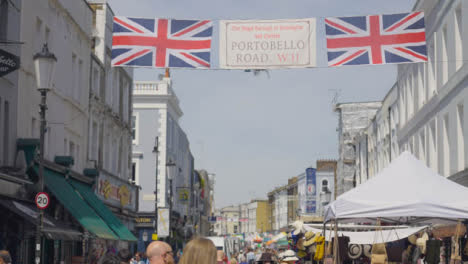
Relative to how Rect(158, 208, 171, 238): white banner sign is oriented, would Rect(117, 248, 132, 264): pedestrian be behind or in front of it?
in front

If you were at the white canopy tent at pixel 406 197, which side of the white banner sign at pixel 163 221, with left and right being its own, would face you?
front

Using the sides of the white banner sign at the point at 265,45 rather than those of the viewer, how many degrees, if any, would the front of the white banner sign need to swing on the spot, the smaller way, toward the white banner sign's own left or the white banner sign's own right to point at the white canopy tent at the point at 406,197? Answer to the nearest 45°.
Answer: approximately 45° to the white banner sign's own left

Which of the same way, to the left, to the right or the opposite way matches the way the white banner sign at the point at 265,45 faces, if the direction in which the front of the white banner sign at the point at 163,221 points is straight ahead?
the same way

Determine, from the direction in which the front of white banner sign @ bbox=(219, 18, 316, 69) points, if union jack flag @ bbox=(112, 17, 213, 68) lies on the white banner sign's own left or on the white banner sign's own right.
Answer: on the white banner sign's own right

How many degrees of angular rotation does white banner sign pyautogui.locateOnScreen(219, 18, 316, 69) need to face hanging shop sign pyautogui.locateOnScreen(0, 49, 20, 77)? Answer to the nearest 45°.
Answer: approximately 45° to its right

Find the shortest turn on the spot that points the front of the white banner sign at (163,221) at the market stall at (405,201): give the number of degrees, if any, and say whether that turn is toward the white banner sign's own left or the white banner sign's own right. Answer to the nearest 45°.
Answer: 0° — it already faces it

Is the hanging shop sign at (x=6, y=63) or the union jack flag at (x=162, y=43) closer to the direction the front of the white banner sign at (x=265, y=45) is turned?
the hanging shop sign

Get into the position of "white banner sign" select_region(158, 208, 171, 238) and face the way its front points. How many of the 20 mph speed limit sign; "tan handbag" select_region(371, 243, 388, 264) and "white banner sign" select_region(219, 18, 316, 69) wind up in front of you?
3

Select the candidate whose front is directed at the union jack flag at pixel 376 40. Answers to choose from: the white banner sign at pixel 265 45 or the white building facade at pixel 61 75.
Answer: the white building facade

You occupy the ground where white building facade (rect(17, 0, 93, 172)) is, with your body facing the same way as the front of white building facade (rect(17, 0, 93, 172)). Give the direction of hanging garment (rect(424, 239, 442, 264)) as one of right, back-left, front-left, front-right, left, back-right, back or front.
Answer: front

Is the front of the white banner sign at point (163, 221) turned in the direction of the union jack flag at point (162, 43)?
yes

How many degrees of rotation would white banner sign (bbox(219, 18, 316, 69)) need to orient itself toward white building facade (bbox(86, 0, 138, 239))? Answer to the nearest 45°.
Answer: approximately 135° to its right

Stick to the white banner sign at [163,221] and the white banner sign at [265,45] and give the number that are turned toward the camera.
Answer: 2

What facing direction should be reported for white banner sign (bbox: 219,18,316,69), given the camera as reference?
facing the viewer

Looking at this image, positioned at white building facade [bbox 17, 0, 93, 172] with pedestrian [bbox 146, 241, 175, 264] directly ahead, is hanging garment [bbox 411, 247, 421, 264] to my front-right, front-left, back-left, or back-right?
front-left

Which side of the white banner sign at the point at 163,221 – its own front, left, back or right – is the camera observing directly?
front
